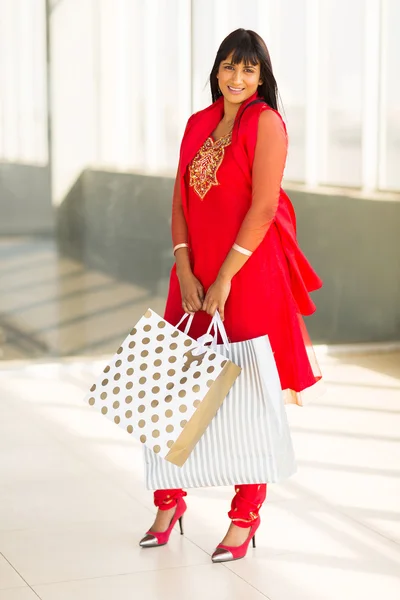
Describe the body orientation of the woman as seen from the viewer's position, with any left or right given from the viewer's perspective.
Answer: facing the viewer and to the left of the viewer
